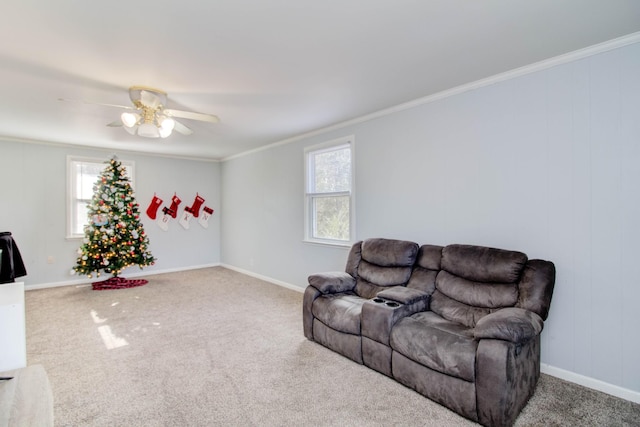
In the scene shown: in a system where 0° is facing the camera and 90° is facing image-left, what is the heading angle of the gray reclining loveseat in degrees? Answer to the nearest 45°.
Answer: approximately 45°

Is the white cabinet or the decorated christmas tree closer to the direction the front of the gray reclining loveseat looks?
the white cabinet

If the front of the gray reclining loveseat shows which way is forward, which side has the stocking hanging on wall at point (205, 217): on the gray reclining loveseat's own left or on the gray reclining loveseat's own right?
on the gray reclining loveseat's own right

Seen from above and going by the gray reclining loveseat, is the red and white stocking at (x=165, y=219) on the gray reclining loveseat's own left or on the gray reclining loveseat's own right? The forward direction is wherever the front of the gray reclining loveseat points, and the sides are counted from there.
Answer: on the gray reclining loveseat's own right

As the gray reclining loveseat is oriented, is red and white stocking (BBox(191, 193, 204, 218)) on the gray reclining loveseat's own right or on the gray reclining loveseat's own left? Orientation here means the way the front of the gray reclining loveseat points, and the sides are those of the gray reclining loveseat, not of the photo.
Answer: on the gray reclining loveseat's own right

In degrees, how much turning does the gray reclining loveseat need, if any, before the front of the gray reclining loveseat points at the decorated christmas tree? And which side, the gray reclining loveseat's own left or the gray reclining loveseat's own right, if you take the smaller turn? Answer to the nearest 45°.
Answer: approximately 45° to the gray reclining loveseat's own right

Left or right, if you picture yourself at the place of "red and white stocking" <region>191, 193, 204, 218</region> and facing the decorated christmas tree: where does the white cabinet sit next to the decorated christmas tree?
left
